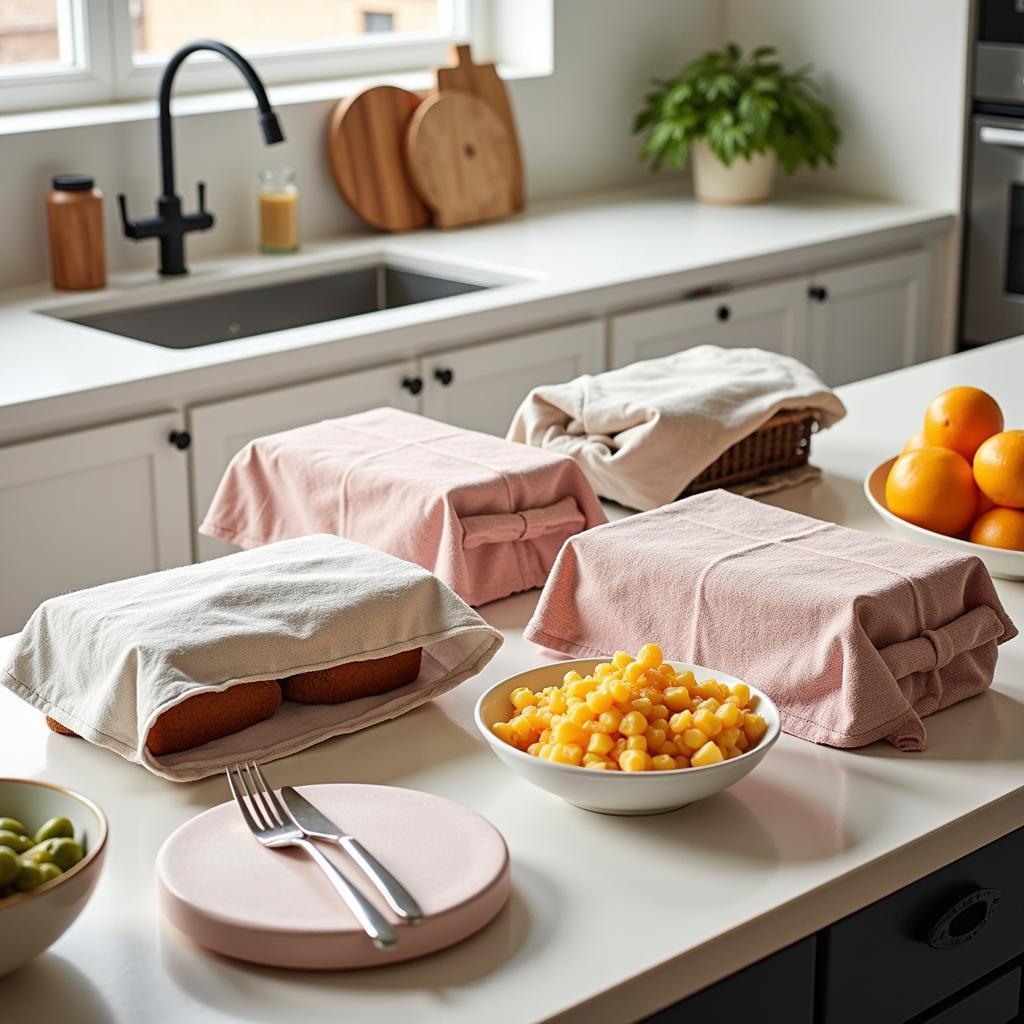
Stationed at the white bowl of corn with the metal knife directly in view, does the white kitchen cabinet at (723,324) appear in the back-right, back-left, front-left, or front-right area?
back-right

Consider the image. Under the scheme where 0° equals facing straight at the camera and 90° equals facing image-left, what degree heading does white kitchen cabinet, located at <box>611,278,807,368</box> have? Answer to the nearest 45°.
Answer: approximately 315°

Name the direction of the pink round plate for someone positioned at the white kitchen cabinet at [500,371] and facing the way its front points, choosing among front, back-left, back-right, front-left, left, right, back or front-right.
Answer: front-right

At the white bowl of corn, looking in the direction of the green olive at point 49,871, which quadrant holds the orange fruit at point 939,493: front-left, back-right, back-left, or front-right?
back-right

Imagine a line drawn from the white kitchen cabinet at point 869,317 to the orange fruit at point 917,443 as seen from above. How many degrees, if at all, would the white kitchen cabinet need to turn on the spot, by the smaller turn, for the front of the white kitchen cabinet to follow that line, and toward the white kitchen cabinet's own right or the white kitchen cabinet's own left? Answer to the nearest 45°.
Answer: approximately 45° to the white kitchen cabinet's own right

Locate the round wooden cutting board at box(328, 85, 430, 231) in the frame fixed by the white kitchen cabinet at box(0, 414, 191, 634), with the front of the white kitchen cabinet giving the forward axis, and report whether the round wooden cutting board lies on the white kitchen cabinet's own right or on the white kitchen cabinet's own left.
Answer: on the white kitchen cabinet's own left

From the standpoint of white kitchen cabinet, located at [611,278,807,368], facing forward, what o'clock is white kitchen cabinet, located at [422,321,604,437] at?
white kitchen cabinet, located at [422,321,604,437] is roughly at 3 o'clock from white kitchen cabinet, located at [611,278,807,368].

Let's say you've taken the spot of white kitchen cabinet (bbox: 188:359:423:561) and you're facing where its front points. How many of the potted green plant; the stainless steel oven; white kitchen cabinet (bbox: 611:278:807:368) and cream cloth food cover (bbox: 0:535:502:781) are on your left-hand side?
3

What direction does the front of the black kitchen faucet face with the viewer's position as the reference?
facing the viewer and to the right of the viewer

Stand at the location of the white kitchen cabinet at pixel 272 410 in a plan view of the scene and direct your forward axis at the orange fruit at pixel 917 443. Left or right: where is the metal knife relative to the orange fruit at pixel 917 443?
right

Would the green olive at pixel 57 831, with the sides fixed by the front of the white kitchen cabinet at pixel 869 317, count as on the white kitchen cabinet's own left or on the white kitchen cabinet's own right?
on the white kitchen cabinet's own right
